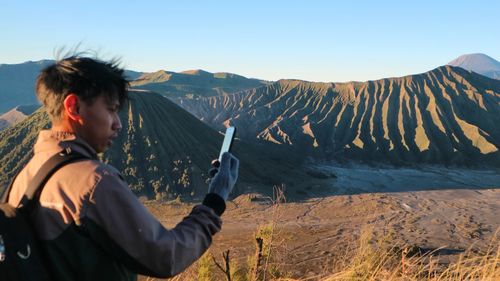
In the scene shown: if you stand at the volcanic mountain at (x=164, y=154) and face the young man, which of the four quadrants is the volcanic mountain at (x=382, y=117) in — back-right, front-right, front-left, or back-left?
back-left

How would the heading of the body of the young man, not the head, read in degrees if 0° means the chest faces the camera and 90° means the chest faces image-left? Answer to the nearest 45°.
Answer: approximately 225°

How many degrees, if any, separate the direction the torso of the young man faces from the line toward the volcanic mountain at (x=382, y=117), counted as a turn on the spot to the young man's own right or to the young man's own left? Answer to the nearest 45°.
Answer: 0° — they already face it

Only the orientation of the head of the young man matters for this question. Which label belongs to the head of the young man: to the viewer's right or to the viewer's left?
to the viewer's right

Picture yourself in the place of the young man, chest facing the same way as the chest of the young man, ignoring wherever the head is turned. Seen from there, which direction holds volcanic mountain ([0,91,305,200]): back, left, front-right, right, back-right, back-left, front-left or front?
front-left
